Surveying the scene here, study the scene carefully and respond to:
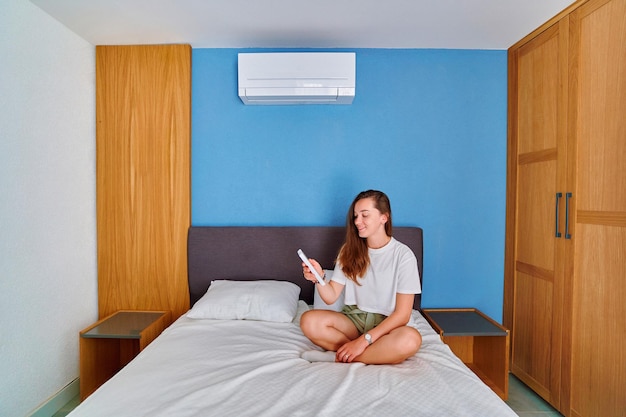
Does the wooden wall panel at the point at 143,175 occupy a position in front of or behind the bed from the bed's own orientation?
behind

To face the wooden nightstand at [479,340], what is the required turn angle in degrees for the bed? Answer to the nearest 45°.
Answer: approximately 135° to its left

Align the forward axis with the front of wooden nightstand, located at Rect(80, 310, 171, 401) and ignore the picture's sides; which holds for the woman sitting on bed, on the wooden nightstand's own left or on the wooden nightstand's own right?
on the wooden nightstand's own left

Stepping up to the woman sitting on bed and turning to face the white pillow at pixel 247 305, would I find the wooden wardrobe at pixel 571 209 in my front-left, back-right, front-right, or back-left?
back-right

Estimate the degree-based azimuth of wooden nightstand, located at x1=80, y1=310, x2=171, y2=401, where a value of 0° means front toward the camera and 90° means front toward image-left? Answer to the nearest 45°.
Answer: approximately 0°
